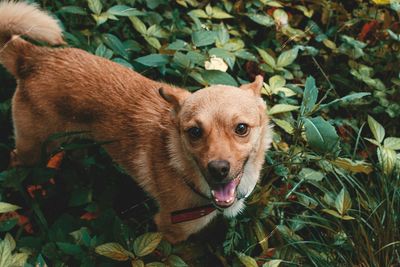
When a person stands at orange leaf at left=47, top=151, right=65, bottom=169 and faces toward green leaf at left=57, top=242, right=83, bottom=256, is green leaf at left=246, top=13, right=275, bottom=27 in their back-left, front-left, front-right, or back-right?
back-left

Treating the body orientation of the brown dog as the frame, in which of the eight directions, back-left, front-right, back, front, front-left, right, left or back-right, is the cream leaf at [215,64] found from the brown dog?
left

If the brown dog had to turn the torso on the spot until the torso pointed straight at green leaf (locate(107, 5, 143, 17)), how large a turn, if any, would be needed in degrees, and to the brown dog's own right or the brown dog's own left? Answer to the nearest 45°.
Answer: approximately 135° to the brown dog's own left

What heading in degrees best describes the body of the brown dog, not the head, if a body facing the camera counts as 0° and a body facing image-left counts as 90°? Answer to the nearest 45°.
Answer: approximately 315°

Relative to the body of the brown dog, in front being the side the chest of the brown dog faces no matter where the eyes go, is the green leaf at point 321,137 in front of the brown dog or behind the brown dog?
in front

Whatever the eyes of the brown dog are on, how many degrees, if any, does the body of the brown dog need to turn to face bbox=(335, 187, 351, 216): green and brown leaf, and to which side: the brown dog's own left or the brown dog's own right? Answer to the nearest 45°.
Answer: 0° — it already faces it

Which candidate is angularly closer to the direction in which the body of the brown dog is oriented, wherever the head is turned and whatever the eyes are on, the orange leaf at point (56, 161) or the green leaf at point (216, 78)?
the green leaf

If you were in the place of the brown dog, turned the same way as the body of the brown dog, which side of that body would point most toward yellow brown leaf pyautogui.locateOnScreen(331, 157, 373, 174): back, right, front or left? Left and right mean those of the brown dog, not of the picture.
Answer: front

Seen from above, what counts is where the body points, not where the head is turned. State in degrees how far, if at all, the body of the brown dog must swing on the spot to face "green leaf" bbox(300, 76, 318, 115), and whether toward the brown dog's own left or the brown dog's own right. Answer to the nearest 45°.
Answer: approximately 45° to the brown dog's own left

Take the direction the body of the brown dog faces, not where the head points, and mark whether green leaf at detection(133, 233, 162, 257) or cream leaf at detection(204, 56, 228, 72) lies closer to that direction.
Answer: the green leaf

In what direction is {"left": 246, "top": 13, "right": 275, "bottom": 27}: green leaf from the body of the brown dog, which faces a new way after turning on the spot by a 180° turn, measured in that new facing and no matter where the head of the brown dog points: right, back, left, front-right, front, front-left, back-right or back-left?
right

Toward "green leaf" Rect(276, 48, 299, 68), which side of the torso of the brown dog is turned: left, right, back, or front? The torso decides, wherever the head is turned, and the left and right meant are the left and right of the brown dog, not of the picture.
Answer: left

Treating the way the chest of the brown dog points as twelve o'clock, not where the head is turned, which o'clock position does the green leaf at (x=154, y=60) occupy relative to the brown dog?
The green leaf is roughly at 8 o'clock from the brown dog.
